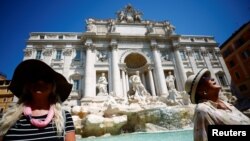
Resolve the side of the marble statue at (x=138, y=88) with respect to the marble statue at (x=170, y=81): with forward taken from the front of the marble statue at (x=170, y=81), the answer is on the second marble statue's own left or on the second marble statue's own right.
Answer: on the second marble statue's own right

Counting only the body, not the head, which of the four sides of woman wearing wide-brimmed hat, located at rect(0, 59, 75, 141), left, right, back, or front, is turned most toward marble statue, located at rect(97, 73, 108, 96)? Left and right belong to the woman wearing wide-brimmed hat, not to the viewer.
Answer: back

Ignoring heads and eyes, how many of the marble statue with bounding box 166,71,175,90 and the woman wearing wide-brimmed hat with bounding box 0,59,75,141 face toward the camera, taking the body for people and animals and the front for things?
2

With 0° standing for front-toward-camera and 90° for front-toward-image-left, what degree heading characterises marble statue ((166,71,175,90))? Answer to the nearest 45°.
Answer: approximately 0°

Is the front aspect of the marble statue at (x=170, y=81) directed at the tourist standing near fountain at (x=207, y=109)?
yes

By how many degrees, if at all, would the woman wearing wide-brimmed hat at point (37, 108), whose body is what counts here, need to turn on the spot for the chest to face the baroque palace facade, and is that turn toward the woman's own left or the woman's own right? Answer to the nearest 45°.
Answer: approximately 135° to the woman's own left

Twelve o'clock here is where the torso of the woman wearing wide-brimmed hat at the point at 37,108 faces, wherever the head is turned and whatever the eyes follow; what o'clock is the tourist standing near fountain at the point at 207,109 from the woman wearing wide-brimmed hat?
The tourist standing near fountain is roughly at 10 o'clock from the woman wearing wide-brimmed hat.

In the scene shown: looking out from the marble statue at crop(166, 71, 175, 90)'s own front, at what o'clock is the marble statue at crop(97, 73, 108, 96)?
the marble statue at crop(97, 73, 108, 96) is roughly at 2 o'clock from the marble statue at crop(166, 71, 175, 90).

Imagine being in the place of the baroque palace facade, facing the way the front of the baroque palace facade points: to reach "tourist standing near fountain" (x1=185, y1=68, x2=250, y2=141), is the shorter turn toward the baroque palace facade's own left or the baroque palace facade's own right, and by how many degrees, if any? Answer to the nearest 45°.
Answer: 0° — it already faces them

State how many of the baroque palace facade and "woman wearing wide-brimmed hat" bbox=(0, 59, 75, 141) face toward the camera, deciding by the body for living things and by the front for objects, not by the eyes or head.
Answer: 2
